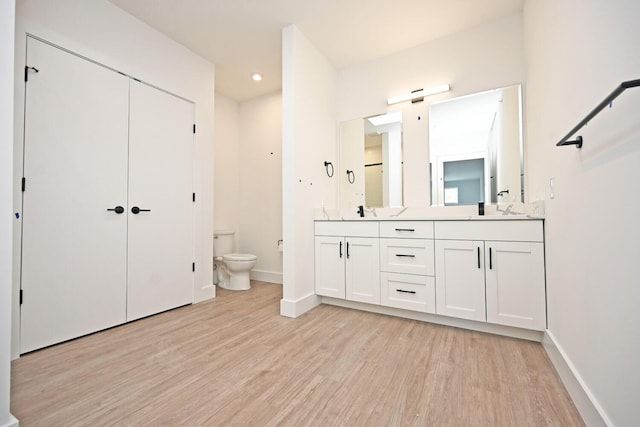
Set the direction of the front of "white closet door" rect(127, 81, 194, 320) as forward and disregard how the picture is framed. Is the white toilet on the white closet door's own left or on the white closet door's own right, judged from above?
on the white closet door's own left

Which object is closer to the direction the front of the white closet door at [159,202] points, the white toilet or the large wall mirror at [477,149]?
the large wall mirror

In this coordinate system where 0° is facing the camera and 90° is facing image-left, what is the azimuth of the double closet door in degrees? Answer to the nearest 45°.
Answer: approximately 315°

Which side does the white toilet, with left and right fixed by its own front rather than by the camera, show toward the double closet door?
right

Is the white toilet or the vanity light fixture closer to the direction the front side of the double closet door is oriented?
the vanity light fixture
